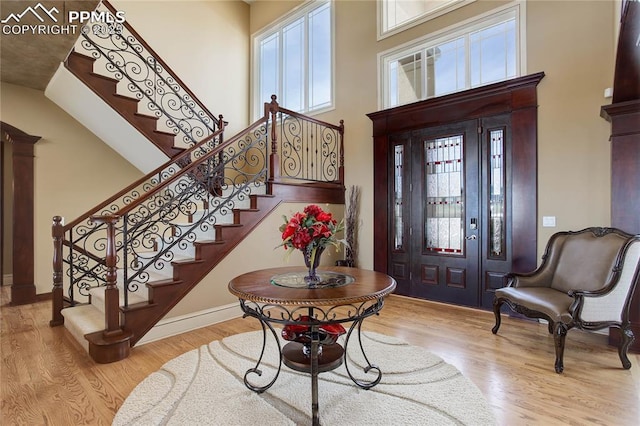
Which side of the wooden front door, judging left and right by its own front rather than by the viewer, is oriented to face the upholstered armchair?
left

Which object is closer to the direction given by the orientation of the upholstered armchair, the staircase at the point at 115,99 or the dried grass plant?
the staircase

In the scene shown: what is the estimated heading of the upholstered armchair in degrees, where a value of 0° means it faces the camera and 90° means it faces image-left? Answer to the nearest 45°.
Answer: approximately 45°

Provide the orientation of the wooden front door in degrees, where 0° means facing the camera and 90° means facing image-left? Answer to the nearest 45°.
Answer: approximately 45°

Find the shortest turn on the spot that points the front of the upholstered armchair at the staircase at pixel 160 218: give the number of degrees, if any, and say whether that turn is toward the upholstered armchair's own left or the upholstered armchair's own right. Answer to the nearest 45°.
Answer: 0° — it already faces it
